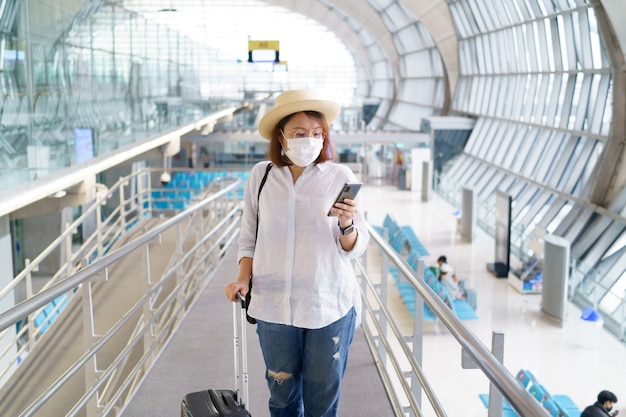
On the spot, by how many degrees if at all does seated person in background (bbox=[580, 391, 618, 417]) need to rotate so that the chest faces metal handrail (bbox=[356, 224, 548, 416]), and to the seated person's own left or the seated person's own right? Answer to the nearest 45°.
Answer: approximately 90° to the seated person's own right

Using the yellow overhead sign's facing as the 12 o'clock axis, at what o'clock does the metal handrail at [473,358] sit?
The metal handrail is roughly at 12 o'clock from the yellow overhead sign.

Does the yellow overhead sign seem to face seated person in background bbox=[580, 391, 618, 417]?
yes

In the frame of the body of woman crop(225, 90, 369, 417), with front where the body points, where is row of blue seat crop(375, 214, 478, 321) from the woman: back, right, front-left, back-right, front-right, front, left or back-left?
back

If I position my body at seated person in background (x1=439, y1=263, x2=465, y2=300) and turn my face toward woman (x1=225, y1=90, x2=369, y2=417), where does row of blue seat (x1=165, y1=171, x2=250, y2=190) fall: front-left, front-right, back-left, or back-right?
back-right

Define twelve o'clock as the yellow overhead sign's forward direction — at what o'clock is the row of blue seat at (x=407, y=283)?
The row of blue seat is roughly at 12 o'clock from the yellow overhead sign.
